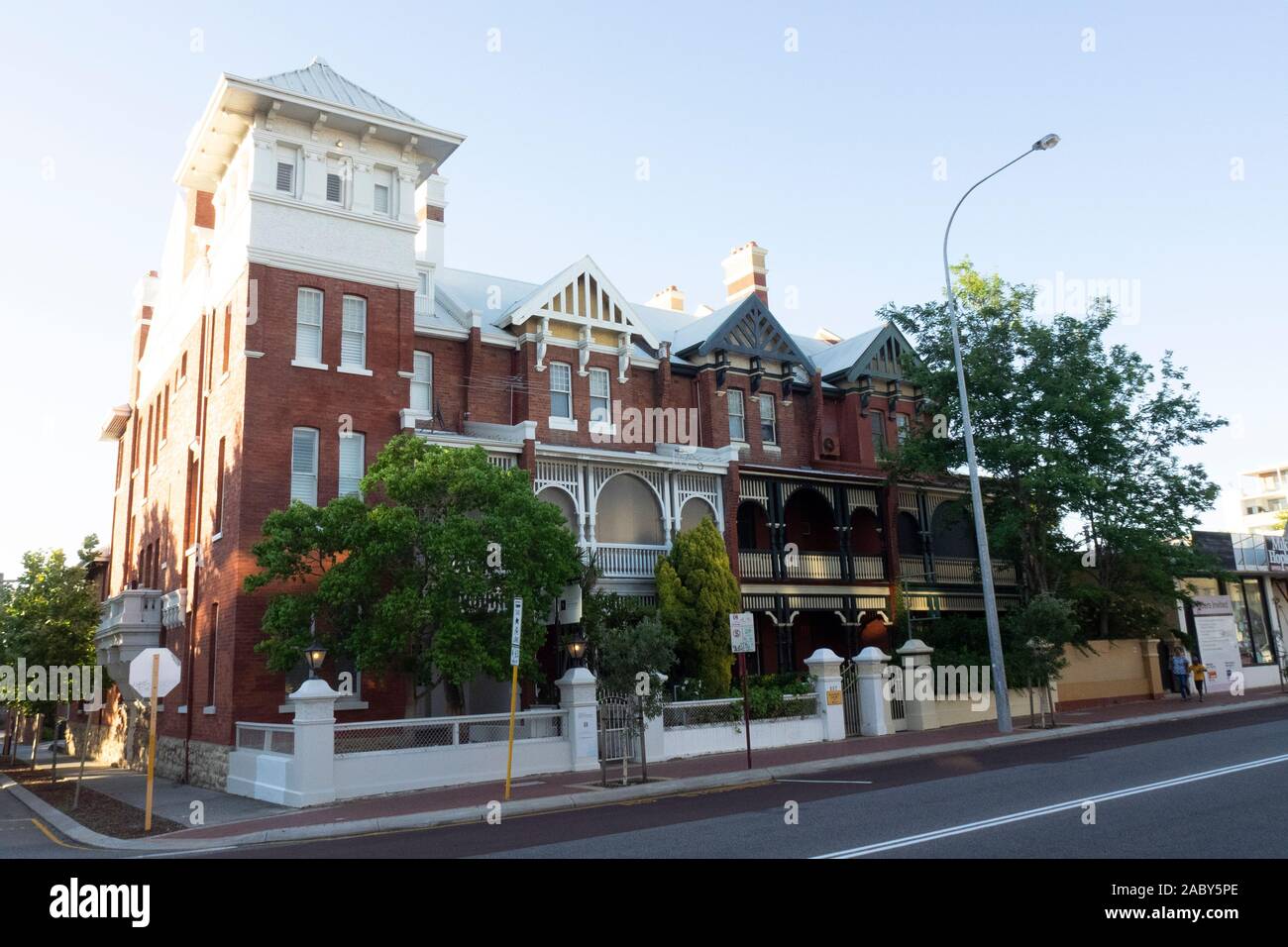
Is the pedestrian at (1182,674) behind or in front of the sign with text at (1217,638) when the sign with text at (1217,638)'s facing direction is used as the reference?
in front

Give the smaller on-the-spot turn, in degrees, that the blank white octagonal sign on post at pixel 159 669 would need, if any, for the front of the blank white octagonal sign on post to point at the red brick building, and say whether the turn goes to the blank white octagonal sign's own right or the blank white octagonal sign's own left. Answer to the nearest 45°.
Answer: approximately 45° to the blank white octagonal sign's own right

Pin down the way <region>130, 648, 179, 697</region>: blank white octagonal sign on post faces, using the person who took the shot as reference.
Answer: facing away from the viewer

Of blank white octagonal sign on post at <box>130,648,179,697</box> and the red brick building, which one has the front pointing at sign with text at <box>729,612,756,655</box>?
the red brick building

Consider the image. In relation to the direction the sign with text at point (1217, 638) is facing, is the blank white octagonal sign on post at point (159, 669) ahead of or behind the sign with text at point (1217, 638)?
ahead

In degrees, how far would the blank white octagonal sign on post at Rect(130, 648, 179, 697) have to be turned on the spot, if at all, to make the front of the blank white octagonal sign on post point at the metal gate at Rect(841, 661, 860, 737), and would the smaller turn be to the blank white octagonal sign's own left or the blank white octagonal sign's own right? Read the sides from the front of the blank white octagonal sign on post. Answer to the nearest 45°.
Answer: approximately 90° to the blank white octagonal sign's own right

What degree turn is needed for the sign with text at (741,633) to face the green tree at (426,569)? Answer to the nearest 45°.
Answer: approximately 90° to its right

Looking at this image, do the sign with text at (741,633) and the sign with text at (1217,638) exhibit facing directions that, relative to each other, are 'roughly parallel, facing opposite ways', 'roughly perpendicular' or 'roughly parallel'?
roughly parallel

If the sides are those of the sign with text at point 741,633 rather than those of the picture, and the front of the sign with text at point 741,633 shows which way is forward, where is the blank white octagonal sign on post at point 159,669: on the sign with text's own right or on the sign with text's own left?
on the sign with text's own right

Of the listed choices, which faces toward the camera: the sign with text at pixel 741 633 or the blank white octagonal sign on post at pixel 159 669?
the sign with text at pixel 741 633

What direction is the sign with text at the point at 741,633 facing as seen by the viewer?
toward the camera

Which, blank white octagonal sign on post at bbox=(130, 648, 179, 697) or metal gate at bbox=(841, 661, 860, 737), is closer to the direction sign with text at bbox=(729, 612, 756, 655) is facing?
the blank white octagonal sign on post

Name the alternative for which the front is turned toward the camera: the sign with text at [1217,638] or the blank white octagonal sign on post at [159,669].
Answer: the sign with text at [1217,638]

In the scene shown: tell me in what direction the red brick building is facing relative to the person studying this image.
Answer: facing the viewer and to the right of the viewer
